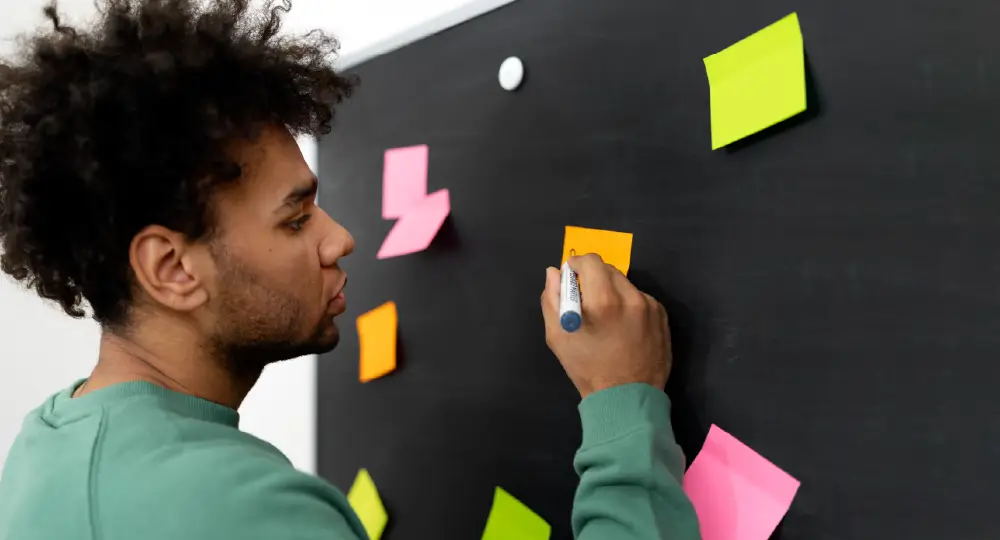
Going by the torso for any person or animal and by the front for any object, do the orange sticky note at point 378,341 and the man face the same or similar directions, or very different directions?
very different directions

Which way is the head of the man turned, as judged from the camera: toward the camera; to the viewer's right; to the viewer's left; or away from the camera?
to the viewer's right

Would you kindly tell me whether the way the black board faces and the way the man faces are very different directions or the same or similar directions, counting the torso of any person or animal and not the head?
very different directions

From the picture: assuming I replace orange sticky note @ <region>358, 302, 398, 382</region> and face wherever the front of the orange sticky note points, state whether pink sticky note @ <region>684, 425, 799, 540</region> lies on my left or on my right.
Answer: on my left

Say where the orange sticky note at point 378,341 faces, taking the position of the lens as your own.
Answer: facing the viewer and to the left of the viewer

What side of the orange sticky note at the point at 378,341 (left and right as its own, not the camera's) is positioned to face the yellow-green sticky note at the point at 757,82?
left
